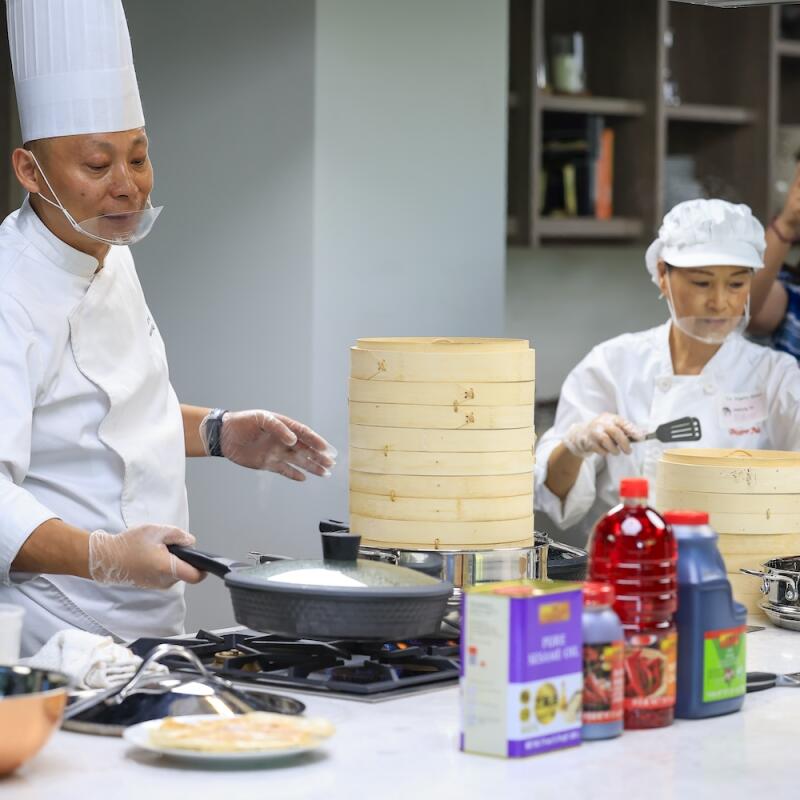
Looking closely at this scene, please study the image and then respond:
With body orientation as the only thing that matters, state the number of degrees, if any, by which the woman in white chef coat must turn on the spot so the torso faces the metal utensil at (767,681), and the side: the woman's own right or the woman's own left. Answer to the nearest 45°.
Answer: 0° — they already face it

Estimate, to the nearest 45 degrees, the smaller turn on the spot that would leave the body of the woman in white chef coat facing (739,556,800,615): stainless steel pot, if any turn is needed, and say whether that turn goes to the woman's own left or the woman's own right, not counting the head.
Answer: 0° — they already face it

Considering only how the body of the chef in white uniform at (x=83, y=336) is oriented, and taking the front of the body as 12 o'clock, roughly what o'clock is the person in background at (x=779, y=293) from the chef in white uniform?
The person in background is roughly at 9 o'clock from the chef in white uniform.

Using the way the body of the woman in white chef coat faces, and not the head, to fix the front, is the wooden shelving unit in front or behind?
behind

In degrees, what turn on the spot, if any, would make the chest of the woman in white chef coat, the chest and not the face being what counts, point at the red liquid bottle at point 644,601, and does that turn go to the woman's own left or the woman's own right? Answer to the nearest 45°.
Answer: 0° — they already face it

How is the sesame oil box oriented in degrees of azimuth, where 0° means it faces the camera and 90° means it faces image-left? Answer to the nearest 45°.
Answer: approximately 315°
